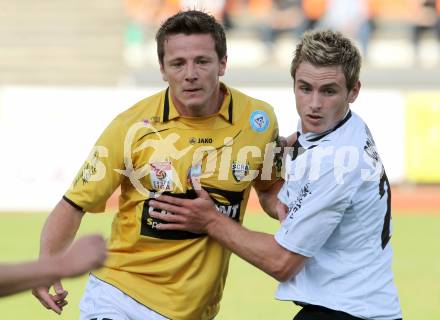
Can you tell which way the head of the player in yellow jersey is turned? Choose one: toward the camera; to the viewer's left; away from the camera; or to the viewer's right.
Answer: toward the camera

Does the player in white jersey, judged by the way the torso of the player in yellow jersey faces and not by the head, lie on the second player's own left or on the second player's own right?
on the second player's own left

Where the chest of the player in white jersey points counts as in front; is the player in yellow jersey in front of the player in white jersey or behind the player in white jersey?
in front

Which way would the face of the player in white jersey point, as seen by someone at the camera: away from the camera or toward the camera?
toward the camera

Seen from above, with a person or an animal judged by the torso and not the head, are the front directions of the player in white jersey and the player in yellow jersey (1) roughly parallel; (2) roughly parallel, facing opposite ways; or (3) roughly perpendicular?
roughly perpendicular

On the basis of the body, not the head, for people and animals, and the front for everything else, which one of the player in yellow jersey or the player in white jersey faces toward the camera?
the player in yellow jersey

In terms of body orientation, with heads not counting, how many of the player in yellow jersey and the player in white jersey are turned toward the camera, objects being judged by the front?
1

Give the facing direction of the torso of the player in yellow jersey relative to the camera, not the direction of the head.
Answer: toward the camera

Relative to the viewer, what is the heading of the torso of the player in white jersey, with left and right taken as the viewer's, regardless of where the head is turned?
facing to the left of the viewer
